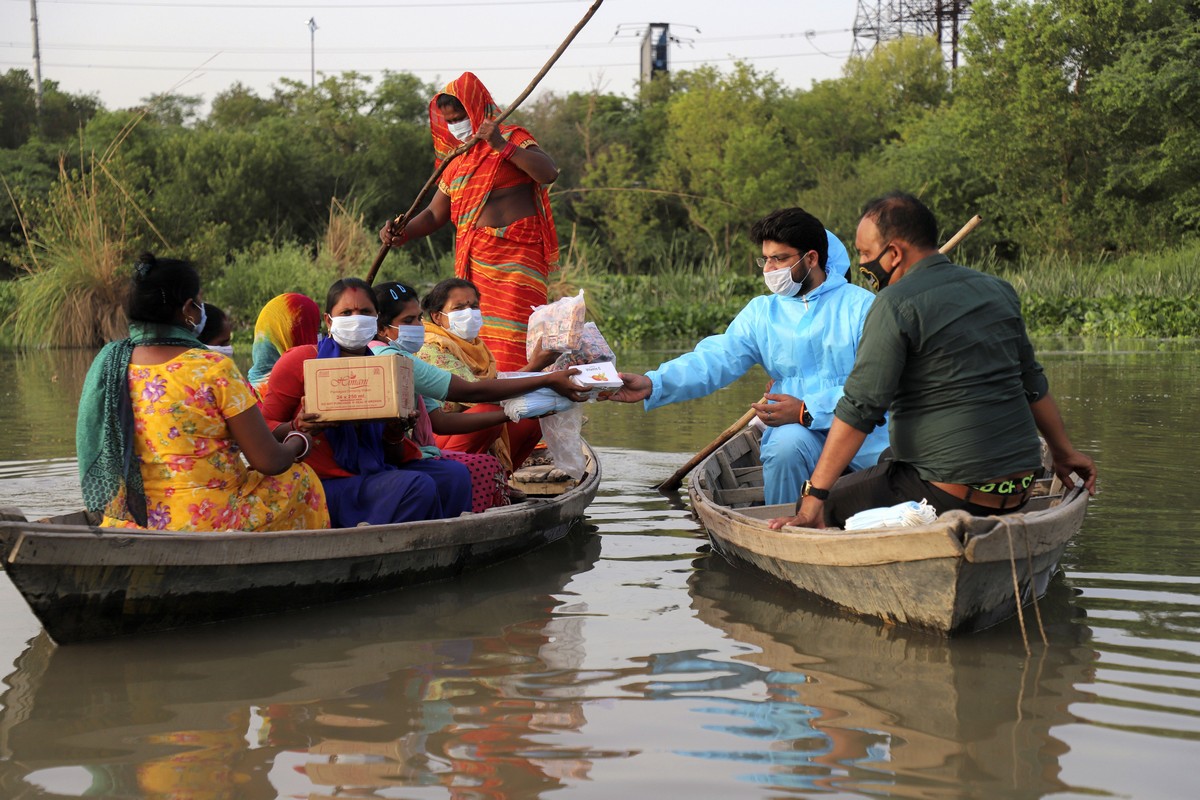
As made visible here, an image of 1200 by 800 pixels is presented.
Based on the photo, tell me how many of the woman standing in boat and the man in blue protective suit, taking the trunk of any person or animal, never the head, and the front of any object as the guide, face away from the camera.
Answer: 0

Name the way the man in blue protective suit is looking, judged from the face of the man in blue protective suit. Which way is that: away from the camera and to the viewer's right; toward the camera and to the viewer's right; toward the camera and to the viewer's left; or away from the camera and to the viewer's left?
toward the camera and to the viewer's left

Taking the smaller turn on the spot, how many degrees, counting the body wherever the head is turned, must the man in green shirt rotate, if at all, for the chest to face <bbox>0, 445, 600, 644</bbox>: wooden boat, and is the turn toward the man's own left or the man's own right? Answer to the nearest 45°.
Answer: approximately 45° to the man's own left

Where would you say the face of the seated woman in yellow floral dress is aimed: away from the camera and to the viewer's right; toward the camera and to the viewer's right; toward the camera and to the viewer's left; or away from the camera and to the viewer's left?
away from the camera and to the viewer's right

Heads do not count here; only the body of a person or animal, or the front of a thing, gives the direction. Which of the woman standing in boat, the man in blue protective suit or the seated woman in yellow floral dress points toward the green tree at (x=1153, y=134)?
the seated woman in yellow floral dress

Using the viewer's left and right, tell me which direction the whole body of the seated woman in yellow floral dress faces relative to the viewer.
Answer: facing away from the viewer and to the right of the viewer

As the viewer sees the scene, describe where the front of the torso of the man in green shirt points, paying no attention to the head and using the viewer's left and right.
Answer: facing away from the viewer and to the left of the viewer

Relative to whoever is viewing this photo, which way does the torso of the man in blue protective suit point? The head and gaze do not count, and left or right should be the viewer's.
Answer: facing the viewer and to the left of the viewer

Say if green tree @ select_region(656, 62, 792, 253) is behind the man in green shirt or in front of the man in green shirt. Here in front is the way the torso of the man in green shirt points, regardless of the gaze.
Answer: in front

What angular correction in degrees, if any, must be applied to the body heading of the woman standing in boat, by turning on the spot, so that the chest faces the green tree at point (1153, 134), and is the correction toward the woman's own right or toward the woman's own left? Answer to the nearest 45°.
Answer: approximately 180°

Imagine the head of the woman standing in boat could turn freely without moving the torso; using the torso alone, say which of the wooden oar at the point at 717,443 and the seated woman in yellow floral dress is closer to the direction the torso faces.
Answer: the seated woman in yellow floral dress

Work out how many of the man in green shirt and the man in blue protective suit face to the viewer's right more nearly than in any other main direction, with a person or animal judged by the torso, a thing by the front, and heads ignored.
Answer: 0

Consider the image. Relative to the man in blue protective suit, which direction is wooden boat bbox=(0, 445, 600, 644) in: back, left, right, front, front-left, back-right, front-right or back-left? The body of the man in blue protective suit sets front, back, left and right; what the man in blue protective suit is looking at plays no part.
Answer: front

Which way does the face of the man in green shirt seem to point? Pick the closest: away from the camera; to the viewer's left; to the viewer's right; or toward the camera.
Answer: to the viewer's left

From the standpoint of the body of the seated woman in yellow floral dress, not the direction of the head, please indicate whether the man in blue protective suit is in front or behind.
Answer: in front

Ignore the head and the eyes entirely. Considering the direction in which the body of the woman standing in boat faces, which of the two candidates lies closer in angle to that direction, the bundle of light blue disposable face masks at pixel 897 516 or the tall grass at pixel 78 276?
the bundle of light blue disposable face masks

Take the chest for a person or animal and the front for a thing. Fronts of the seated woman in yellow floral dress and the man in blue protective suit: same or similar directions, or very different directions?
very different directions

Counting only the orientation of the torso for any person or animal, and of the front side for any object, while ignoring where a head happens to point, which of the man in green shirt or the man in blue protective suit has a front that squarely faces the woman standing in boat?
the man in green shirt
